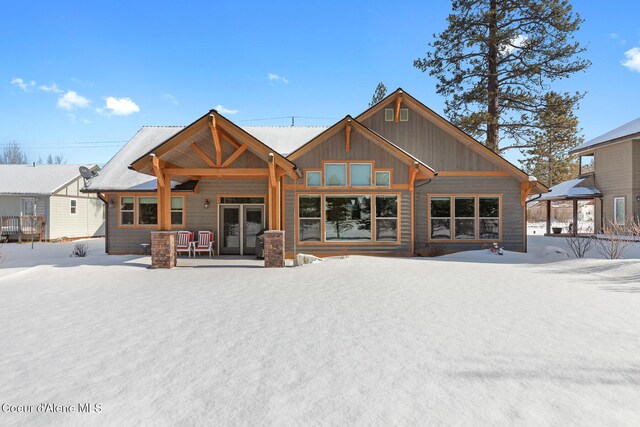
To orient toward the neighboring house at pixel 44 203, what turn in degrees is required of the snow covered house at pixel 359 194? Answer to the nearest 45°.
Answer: approximately 135° to its right

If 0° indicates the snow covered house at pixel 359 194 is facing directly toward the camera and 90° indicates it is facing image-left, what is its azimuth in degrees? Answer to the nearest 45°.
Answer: approximately 0°

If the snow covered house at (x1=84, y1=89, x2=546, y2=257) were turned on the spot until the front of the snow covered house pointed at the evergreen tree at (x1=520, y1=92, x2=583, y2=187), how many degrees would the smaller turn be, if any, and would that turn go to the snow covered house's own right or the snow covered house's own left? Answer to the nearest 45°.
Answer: approximately 135° to the snow covered house's own left

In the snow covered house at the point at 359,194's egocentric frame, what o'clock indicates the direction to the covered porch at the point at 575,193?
The covered porch is roughly at 8 o'clock from the snow covered house.
